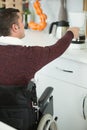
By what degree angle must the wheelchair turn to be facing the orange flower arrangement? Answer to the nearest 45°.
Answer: approximately 45° to its left

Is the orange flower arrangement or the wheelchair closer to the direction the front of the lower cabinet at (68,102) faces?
the wheelchair

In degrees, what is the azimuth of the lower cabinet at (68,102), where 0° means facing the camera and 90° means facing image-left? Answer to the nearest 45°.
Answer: approximately 45°

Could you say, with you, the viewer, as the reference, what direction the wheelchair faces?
facing away from the viewer and to the right of the viewer

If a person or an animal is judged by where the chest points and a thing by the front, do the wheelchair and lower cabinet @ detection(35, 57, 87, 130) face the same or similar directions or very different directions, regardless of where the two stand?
very different directions

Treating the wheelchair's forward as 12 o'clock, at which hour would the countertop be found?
The countertop is roughly at 11 o'clock from the wheelchair.
